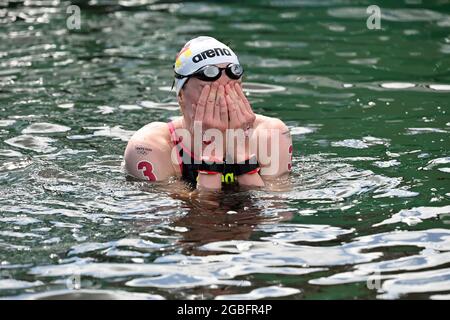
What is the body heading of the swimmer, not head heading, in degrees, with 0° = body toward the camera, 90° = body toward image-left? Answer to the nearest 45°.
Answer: approximately 315°
